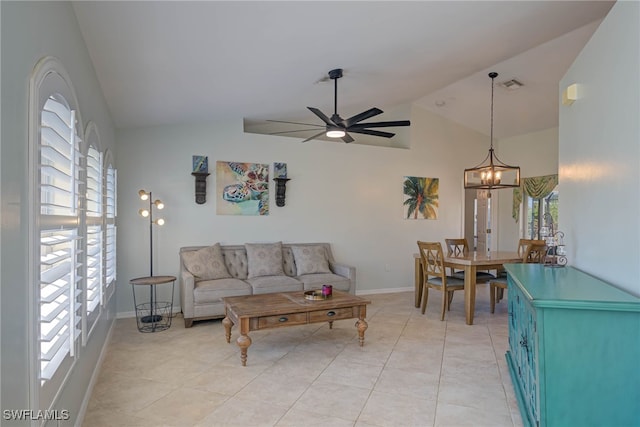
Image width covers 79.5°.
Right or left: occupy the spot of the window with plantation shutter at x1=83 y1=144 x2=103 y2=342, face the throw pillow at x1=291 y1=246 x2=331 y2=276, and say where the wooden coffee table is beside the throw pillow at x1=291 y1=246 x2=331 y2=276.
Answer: right

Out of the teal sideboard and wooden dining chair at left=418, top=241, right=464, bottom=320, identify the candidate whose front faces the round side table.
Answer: the teal sideboard

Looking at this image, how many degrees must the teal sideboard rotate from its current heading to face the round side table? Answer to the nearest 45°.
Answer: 0° — it already faces it

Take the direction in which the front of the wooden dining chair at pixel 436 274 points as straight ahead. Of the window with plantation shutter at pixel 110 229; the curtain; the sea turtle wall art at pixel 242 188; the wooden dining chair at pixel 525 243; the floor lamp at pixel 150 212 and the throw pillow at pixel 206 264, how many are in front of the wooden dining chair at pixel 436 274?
2

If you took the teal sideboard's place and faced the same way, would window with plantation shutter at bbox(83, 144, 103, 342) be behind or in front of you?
in front

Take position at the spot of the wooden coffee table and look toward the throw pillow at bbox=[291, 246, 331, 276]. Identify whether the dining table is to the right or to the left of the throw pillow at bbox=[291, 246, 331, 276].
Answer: right

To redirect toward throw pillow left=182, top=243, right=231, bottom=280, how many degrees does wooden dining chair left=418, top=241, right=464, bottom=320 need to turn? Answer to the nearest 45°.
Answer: approximately 135° to its left

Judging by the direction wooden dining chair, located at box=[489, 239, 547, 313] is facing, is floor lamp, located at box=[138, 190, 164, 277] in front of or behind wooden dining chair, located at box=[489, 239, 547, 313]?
in front

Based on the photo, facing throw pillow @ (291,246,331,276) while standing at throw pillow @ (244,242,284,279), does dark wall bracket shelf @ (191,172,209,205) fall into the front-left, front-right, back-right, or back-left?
back-left

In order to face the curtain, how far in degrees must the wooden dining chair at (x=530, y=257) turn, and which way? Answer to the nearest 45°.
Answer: approximately 135° to its right

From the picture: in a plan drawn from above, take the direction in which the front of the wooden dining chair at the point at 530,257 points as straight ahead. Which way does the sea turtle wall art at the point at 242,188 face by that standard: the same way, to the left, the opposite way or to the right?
to the left

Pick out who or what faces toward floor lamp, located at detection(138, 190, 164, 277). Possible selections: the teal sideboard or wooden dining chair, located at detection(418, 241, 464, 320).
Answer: the teal sideboard

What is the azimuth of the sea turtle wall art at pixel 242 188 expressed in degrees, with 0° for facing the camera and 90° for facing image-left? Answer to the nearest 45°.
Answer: approximately 0°

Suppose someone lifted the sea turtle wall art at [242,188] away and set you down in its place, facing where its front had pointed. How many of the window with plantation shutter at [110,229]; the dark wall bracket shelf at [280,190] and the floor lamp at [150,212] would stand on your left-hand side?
1

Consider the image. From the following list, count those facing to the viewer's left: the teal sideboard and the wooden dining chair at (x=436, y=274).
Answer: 1

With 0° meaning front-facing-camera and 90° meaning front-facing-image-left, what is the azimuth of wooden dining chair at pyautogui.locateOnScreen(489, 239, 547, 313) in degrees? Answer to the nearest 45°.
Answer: approximately 45°

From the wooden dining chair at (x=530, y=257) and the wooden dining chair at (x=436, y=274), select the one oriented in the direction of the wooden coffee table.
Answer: the wooden dining chair at (x=530, y=257)

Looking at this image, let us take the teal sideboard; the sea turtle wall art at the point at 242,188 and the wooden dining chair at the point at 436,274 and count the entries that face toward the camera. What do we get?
1

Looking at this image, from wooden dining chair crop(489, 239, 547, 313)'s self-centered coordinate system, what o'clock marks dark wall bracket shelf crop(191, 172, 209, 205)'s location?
The dark wall bracket shelf is roughly at 1 o'clock from the wooden dining chair.

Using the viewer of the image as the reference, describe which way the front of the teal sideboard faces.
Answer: facing to the left of the viewer
